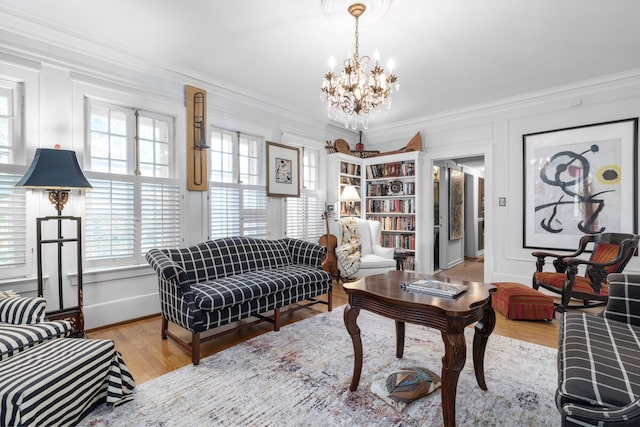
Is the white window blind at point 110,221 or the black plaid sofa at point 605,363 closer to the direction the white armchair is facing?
the black plaid sofa

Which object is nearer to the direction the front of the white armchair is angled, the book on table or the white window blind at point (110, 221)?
the book on table

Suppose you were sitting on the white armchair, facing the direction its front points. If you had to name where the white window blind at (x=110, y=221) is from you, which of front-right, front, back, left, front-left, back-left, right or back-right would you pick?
right

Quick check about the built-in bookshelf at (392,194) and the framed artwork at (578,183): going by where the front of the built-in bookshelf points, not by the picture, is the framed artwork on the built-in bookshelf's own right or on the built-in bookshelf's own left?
on the built-in bookshelf's own left

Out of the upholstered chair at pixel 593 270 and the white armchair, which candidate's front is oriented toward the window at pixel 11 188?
the upholstered chair

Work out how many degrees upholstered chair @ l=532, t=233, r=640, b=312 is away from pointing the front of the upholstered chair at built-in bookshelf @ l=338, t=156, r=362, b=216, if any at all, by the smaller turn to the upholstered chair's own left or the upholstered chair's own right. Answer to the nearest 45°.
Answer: approximately 45° to the upholstered chair's own right

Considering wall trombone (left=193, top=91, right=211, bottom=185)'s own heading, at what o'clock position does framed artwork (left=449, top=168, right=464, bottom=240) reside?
The framed artwork is roughly at 10 o'clock from the wall trombone.

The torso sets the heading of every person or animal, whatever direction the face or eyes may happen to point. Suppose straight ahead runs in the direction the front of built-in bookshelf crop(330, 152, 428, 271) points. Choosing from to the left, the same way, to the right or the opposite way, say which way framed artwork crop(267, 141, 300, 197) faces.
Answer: to the left

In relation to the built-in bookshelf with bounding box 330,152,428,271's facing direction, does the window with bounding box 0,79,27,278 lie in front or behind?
in front

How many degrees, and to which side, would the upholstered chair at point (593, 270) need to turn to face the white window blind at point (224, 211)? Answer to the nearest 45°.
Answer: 0° — it already faces it

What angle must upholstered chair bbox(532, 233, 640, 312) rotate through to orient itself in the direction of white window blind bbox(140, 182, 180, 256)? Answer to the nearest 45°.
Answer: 0° — it already faces it
